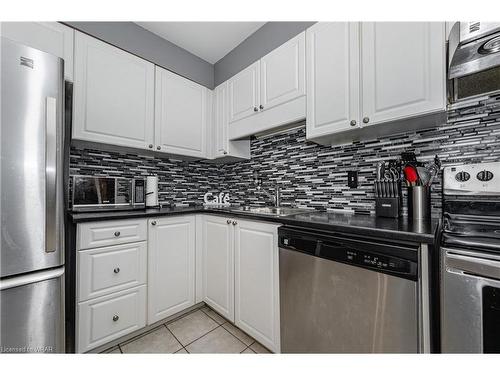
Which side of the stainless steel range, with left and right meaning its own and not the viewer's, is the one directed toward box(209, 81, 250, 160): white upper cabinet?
right

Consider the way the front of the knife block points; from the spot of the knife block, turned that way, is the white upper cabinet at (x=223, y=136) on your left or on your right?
on your right

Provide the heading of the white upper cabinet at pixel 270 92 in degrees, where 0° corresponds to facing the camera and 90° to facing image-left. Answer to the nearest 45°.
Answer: approximately 45°

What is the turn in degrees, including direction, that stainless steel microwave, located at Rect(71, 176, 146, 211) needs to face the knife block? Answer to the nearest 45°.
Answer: approximately 45° to its left
